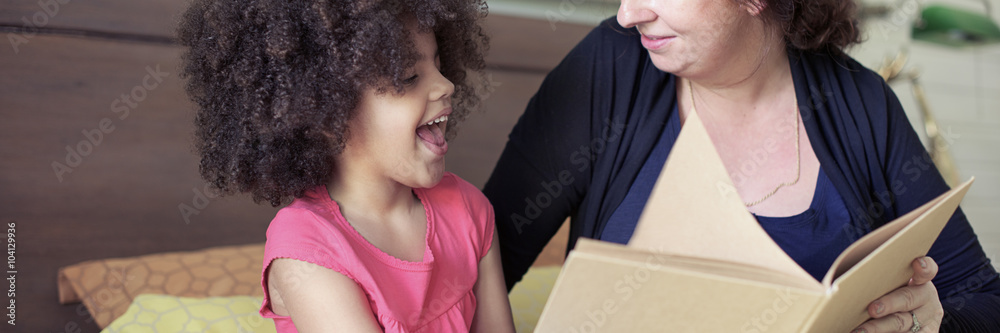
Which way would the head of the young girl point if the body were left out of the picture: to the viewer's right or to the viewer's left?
to the viewer's right

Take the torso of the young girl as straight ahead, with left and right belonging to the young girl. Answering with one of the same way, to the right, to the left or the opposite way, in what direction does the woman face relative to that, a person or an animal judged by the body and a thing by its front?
to the right

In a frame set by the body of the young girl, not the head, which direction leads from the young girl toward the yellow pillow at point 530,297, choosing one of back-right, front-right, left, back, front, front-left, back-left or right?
left

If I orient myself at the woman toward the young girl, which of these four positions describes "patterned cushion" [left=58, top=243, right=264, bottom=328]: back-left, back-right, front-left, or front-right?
front-right

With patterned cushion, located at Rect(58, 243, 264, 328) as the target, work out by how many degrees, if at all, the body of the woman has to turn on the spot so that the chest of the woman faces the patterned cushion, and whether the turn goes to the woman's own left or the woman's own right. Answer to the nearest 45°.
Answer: approximately 90° to the woman's own right

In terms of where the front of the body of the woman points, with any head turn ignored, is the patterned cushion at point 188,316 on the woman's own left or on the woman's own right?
on the woman's own right

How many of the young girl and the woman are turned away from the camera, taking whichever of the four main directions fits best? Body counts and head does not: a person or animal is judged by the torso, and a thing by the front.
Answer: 0

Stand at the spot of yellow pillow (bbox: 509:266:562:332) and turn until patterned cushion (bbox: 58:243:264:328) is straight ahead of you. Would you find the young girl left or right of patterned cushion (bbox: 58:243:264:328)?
left

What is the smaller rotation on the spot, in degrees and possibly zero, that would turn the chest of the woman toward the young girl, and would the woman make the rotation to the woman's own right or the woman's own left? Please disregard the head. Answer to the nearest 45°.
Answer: approximately 45° to the woman's own right

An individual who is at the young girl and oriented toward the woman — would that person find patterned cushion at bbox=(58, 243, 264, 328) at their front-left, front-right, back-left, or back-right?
back-left

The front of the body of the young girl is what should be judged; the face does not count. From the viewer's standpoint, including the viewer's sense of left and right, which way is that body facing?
facing the viewer and to the right of the viewer

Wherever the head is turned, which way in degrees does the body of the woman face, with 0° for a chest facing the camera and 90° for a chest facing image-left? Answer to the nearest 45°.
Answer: approximately 0°
